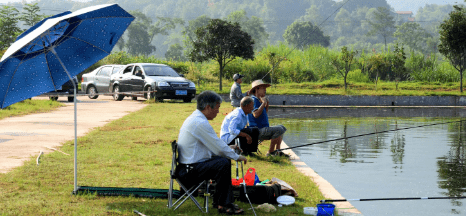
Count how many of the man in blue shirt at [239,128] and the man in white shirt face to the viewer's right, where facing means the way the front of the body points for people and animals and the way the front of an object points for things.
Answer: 2

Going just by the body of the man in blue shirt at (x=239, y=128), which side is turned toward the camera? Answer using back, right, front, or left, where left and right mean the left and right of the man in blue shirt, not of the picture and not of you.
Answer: right

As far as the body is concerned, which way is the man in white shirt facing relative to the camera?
to the viewer's right

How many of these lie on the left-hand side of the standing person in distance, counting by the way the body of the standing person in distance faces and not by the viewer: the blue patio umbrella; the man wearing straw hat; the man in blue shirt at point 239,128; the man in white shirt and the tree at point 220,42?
1

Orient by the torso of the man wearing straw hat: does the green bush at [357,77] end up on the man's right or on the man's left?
on the man's left

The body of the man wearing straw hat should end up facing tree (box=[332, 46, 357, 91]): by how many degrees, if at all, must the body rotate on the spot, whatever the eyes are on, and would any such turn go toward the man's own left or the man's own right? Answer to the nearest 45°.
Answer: approximately 90° to the man's own left

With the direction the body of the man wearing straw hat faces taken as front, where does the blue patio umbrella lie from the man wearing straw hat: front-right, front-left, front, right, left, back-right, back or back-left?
back-right

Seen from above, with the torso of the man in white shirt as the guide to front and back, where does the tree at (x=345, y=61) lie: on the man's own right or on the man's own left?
on the man's own left

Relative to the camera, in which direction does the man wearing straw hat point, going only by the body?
to the viewer's right

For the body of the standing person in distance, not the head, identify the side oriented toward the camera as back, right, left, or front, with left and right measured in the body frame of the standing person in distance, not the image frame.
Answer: right
